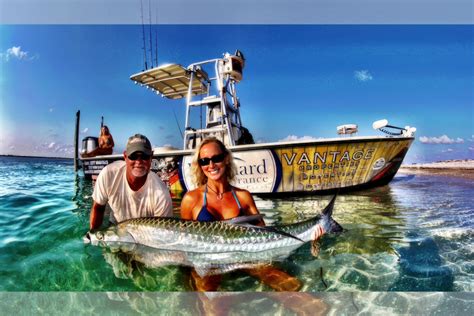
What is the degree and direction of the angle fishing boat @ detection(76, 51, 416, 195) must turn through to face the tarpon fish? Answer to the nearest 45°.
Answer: approximately 90° to its right

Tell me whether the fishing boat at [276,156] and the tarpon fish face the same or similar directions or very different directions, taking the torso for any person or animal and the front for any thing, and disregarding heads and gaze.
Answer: very different directions

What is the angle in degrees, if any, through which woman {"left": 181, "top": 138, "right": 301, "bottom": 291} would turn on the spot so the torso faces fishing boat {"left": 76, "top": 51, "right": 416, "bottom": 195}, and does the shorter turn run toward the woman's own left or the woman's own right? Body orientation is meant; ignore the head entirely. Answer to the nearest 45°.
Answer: approximately 180°

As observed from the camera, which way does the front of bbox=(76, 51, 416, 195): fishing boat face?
facing to the right of the viewer

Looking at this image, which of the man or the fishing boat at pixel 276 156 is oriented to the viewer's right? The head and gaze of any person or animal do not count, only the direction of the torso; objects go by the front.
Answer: the fishing boat

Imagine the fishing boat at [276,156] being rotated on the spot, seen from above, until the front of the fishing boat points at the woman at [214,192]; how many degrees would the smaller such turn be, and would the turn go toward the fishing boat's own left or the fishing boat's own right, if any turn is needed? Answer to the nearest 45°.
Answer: approximately 90° to the fishing boat's own right

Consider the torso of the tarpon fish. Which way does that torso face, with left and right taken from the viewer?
facing to the left of the viewer

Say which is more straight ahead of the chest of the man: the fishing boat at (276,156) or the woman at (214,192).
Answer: the woman

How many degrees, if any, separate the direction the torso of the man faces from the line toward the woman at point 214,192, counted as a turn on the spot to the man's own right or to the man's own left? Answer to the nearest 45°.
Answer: approximately 45° to the man's own left
